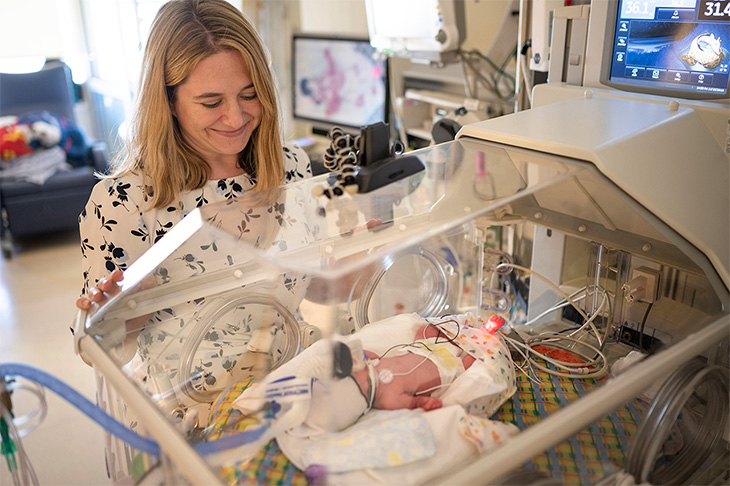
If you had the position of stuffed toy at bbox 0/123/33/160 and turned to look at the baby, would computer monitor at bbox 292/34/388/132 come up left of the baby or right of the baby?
left

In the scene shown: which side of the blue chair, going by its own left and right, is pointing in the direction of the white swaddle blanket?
front

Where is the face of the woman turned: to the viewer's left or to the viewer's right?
to the viewer's right

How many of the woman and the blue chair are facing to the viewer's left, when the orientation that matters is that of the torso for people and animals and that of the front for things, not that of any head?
0

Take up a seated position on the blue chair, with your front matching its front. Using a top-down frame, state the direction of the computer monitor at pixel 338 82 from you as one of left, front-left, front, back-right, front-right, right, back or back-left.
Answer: front-left

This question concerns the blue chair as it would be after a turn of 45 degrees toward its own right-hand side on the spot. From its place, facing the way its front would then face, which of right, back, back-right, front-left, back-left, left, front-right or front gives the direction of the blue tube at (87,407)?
front-left

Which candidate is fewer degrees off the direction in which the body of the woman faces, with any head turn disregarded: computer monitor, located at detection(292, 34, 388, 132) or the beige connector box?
the beige connector box

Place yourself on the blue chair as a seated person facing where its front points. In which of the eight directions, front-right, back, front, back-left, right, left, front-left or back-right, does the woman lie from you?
front

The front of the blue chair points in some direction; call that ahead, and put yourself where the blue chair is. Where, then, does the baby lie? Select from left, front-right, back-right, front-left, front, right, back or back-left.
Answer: front

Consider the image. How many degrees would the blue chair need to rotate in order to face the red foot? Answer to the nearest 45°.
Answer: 0° — it already faces it

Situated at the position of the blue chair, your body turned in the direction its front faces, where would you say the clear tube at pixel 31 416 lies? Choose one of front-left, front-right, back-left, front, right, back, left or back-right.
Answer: front

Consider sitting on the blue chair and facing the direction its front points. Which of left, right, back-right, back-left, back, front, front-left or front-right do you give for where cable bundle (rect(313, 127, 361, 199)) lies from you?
front

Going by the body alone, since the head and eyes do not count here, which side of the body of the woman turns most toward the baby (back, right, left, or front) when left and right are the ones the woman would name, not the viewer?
front

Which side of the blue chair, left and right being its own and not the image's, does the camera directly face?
front

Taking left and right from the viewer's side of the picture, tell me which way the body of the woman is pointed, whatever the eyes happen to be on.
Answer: facing the viewer and to the right of the viewer

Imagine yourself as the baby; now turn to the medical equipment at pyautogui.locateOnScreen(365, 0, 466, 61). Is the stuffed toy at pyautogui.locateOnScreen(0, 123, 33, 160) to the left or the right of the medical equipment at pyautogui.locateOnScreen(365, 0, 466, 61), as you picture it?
left
